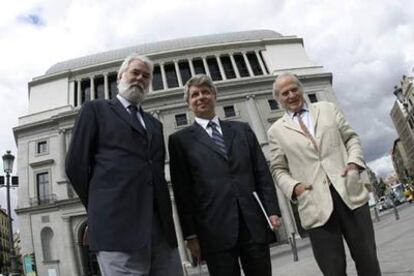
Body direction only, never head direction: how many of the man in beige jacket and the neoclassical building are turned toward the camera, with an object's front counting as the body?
2

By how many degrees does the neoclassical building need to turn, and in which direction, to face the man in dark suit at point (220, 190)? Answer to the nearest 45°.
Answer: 0° — it already faces them

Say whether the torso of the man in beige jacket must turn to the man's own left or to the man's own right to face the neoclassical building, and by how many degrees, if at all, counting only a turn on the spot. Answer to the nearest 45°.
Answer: approximately 135° to the man's own right

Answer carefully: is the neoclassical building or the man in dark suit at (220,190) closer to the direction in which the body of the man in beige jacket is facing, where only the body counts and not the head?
the man in dark suit

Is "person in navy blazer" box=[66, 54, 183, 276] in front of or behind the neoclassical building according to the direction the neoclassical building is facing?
in front

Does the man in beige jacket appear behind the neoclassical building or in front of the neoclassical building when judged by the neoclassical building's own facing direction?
in front

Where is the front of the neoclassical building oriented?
toward the camera

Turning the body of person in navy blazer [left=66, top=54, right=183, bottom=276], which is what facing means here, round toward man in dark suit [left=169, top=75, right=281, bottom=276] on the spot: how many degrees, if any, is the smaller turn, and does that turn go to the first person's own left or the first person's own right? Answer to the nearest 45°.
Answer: approximately 45° to the first person's own left

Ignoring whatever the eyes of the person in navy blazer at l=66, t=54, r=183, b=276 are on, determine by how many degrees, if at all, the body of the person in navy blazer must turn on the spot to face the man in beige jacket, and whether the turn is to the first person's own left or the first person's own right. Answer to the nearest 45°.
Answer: approximately 45° to the first person's own left

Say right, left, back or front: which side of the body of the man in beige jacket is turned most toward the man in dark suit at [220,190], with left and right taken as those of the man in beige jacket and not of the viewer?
right

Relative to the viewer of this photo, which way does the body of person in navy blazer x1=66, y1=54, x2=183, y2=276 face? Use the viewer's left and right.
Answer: facing the viewer and to the right of the viewer
